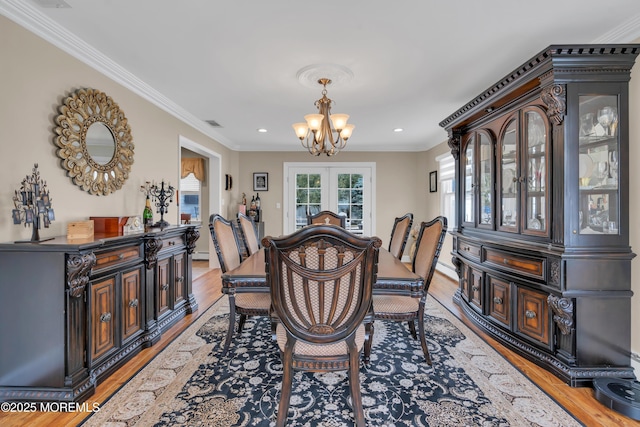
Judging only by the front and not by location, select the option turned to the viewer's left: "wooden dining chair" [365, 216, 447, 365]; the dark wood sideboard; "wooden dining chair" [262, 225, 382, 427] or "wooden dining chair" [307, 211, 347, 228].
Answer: "wooden dining chair" [365, 216, 447, 365]

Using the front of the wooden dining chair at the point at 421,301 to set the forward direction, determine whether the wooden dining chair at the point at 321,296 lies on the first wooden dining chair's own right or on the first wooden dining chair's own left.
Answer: on the first wooden dining chair's own left

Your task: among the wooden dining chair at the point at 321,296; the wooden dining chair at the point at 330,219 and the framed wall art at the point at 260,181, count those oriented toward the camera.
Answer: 2

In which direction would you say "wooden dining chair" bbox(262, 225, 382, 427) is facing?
away from the camera

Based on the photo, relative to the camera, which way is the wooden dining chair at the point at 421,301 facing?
to the viewer's left

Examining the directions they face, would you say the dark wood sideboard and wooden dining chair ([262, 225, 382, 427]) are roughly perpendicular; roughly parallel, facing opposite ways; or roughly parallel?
roughly perpendicular

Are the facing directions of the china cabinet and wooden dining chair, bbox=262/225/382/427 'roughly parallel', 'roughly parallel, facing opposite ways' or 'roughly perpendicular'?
roughly perpendicular

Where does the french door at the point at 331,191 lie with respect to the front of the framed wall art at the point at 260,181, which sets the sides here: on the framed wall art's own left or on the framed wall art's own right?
on the framed wall art's own left

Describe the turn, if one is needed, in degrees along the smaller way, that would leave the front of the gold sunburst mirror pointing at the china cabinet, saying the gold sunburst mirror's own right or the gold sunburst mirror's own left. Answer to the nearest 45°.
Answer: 0° — it already faces it

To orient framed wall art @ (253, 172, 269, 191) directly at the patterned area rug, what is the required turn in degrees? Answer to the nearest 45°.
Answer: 0° — it already faces it

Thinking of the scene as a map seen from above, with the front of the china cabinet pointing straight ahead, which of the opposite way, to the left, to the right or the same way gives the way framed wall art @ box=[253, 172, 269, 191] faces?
to the left
